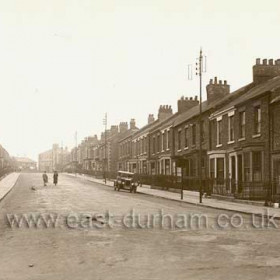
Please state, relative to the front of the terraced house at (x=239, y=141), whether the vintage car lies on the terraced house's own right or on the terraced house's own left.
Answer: on the terraced house's own right

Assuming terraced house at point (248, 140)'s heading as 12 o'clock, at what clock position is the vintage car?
The vintage car is roughly at 3 o'clock from the terraced house.

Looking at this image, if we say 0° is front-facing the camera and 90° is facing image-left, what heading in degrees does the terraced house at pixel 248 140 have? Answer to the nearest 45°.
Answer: approximately 45°

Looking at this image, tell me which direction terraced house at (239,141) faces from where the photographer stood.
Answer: facing the viewer and to the left of the viewer
